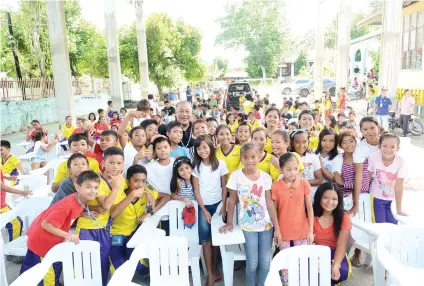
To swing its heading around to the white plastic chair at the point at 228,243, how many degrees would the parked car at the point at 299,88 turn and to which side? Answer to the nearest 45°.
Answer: approximately 90° to its left

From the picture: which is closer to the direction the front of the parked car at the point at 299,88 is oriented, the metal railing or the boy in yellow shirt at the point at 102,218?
the metal railing

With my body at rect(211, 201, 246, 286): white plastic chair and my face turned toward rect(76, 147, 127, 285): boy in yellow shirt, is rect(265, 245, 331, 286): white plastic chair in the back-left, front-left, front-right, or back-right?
back-left

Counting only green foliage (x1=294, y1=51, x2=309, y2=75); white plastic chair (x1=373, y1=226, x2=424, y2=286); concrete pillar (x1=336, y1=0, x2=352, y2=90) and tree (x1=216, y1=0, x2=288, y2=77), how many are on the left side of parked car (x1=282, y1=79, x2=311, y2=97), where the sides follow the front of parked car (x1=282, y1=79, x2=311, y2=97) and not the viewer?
2

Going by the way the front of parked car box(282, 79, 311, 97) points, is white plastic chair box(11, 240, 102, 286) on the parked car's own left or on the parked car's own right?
on the parked car's own left

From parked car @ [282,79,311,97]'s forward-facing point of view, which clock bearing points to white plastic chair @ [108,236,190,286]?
The white plastic chair is roughly at 9 o'clock from the parked car.

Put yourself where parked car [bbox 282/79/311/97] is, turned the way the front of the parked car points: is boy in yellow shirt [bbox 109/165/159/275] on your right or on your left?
on your left

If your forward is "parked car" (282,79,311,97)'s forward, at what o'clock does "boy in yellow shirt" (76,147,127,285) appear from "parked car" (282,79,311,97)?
The boy in yellow shirt is roughly at 9 o'clock from the parked car.

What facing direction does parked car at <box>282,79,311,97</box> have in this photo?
to the viewer's left
